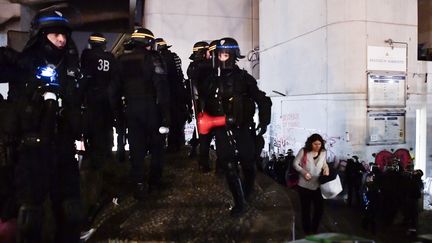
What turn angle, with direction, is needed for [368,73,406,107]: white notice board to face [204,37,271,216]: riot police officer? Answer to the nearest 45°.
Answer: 0° — it already faces them

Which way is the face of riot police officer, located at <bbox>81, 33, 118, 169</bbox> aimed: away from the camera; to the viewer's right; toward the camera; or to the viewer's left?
away from the camera

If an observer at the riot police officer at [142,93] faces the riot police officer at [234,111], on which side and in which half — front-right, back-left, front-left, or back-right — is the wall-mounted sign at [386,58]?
front-left

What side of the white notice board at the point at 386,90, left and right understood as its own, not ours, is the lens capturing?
front

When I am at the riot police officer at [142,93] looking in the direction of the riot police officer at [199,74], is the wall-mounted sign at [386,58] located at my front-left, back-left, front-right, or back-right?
front-right

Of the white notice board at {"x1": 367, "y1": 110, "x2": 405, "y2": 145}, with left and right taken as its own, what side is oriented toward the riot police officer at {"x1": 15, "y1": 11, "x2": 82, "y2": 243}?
front

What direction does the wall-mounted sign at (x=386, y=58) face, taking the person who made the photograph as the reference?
facing the viewer

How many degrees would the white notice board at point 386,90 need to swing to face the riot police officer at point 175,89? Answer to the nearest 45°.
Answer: approximately 45° to its right

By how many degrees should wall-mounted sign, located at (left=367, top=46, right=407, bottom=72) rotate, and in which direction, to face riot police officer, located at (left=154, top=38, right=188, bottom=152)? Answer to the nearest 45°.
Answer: approximately 45° to its right

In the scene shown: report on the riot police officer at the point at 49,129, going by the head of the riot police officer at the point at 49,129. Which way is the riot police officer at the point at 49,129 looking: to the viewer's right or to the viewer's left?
to the viewer's right

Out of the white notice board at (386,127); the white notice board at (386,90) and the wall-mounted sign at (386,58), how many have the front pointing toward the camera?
3

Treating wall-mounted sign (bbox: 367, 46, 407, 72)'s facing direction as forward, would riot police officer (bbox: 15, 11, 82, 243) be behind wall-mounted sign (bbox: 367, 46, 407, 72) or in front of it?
in front

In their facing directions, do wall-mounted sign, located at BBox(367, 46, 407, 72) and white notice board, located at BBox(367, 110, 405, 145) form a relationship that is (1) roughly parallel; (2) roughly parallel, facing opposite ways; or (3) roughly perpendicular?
roughly parallel

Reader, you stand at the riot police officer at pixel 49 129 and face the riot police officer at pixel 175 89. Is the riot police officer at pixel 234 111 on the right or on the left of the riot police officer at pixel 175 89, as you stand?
right

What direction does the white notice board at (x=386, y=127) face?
toward the camera
